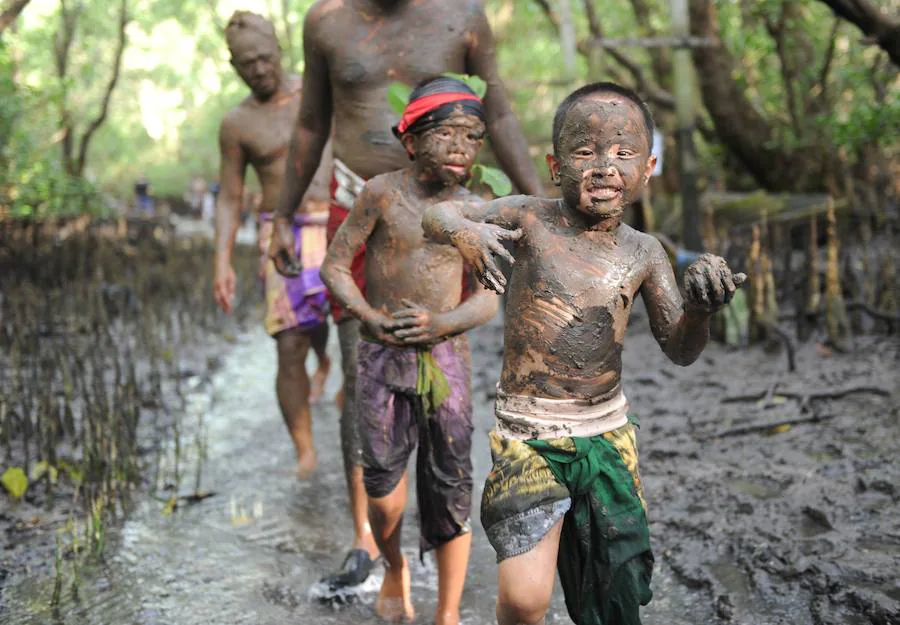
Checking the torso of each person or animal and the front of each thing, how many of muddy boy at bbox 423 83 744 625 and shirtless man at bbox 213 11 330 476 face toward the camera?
2

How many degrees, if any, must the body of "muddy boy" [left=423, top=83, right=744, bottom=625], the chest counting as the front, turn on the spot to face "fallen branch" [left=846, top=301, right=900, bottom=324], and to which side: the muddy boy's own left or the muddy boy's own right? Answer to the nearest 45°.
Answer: approximately 135° to the muddy boy's own left

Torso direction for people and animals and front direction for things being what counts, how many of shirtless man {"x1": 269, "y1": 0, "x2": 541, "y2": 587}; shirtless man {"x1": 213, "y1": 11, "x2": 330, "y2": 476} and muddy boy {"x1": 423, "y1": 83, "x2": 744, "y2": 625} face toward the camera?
3

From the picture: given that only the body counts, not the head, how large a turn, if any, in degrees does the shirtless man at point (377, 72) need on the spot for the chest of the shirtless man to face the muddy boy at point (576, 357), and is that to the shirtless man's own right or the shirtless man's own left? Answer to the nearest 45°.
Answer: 0° — they already face them

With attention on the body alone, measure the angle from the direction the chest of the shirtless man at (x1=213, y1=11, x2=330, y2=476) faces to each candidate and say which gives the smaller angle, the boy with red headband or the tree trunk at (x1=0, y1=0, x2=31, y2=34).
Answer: the boy with red headband

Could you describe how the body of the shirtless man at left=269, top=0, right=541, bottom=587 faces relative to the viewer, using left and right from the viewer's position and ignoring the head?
facing the viewer

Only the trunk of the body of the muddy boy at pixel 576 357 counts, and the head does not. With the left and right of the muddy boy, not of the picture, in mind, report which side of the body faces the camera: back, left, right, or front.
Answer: front

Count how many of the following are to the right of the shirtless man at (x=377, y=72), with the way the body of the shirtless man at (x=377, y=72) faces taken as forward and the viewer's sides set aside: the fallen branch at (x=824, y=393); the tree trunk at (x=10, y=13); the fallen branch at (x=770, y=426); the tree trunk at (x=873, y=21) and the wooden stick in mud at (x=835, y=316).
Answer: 1

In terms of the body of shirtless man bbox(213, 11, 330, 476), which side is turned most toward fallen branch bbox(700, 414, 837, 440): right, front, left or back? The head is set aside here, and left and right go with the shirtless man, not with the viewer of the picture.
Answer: left
